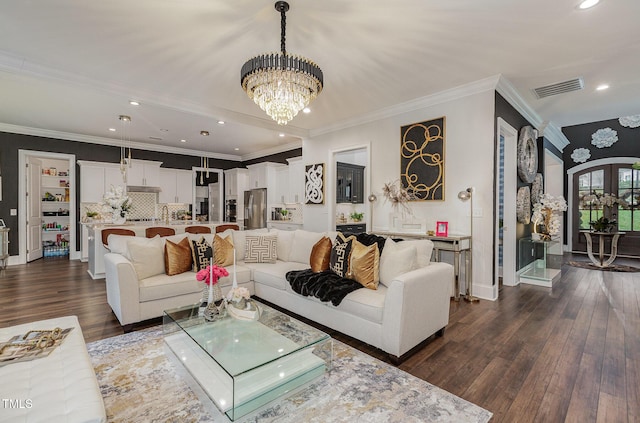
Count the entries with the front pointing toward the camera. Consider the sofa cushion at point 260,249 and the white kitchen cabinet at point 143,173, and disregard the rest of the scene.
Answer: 2

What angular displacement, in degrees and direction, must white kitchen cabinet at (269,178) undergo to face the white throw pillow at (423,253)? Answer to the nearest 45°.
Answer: approximately 45° to its left

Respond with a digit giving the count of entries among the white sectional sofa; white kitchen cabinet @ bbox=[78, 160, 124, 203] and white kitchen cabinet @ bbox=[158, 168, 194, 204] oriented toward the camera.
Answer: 3

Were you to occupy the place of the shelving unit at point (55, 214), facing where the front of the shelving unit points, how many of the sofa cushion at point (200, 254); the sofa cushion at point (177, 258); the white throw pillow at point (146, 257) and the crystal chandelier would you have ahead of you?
4

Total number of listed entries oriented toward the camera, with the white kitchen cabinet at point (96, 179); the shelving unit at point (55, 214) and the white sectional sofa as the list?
3

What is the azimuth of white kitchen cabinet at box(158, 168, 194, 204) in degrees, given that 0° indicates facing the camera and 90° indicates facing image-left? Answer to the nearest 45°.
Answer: approximately 0°

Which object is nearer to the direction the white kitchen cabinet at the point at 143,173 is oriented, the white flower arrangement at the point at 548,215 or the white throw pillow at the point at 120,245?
the white throw pillow

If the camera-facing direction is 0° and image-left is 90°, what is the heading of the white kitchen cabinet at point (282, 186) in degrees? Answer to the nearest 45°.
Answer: approximately 45°

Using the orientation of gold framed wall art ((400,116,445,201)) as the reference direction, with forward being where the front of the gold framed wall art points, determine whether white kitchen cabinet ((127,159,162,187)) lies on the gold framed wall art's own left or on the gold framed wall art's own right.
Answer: on the gold framed wall art's own right

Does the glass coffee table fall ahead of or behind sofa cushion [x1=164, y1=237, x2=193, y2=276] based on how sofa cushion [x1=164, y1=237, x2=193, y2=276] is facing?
ahead
